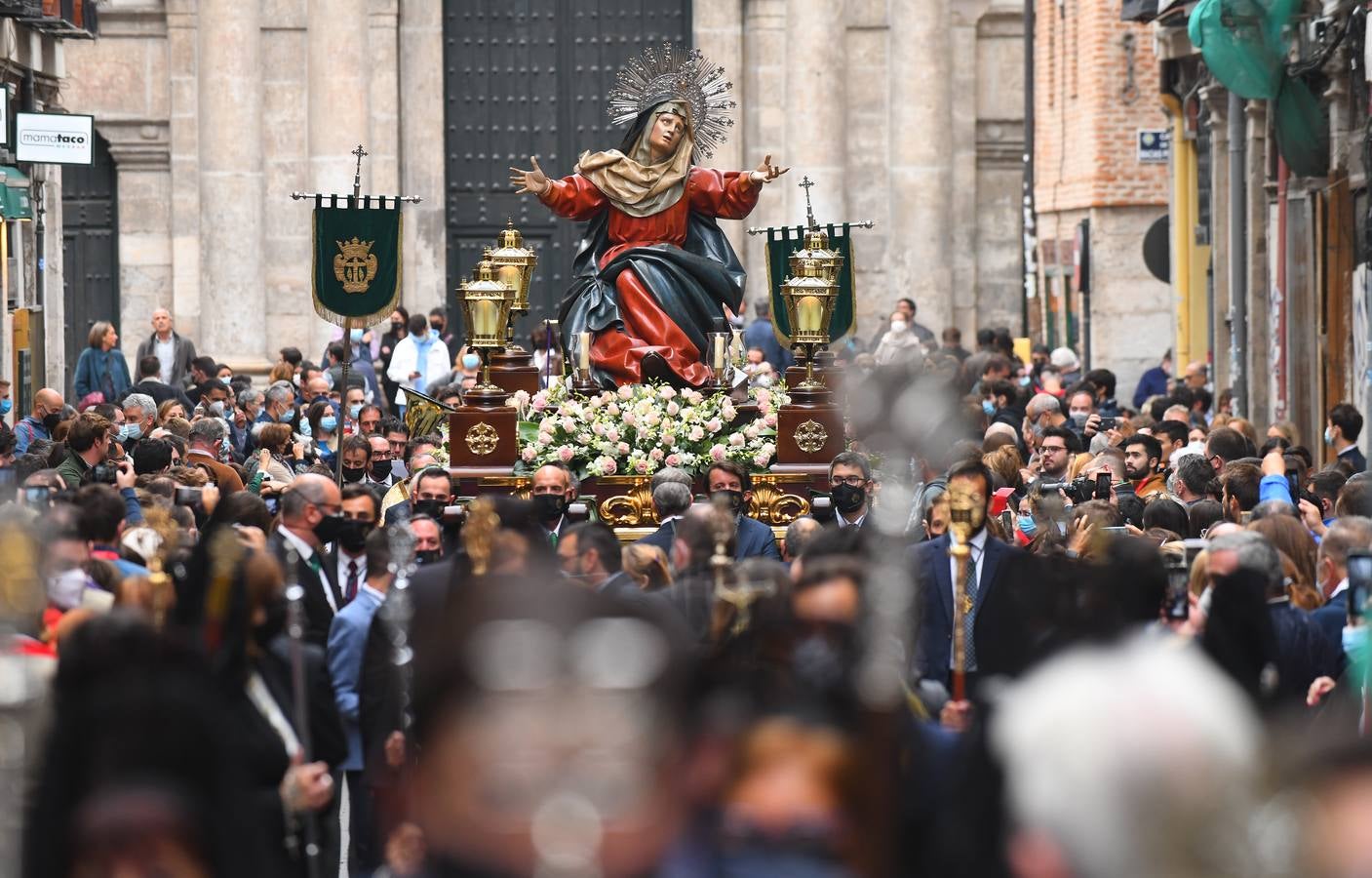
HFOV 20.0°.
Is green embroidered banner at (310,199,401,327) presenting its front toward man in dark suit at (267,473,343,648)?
yes

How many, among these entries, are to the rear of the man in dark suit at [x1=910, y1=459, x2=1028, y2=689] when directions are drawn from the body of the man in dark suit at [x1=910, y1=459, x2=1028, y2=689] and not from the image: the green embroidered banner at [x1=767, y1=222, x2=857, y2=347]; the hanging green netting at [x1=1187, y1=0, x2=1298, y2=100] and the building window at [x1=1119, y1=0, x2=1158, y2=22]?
3

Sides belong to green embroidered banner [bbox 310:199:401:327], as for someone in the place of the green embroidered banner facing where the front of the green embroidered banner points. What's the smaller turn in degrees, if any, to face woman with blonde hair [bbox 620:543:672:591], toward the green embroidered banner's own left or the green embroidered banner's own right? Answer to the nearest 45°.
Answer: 0° — it already faces them

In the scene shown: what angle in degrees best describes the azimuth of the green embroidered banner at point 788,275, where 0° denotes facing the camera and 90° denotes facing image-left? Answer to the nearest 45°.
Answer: approximately 0°

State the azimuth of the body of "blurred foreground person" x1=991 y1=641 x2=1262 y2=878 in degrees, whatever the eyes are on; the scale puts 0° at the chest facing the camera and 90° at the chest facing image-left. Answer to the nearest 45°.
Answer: approximately 180°

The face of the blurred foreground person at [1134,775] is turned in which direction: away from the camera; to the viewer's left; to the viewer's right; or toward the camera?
away from the camera

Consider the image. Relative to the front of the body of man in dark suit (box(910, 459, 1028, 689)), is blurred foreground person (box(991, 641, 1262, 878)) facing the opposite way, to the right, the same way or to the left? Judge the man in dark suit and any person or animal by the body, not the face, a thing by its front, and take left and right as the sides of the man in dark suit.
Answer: the opposite way

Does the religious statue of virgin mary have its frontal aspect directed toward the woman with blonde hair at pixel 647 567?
yes

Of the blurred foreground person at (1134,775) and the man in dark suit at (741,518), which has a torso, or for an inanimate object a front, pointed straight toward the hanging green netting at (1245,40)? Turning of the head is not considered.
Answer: the blurred foreground person
